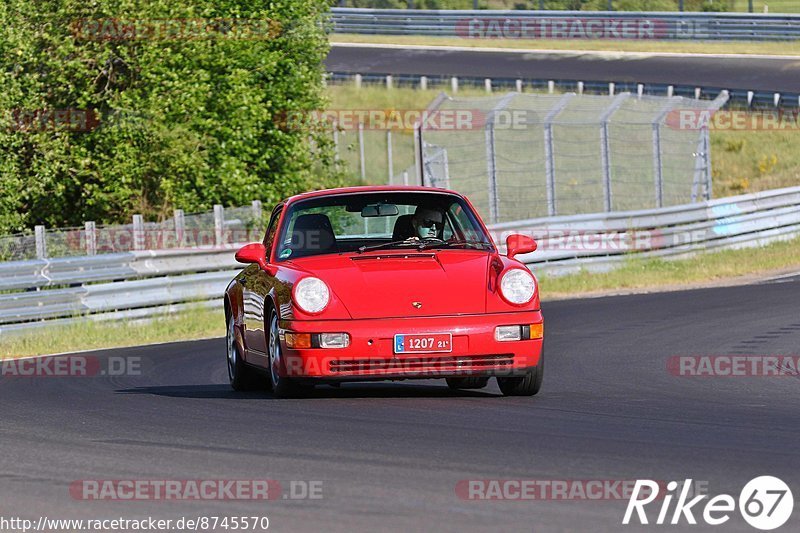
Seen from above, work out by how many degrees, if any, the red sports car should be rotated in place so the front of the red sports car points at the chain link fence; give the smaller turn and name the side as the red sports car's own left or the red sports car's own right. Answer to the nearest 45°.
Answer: approximately 180°

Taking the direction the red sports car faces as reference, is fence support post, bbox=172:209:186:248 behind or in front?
behind

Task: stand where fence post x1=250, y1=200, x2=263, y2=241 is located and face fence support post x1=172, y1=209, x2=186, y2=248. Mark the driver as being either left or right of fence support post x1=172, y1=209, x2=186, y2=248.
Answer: left

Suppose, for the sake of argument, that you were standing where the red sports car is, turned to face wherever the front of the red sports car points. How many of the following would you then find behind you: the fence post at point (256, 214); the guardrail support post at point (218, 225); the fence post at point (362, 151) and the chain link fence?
4

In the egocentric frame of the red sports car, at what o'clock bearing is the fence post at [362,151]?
The fence post is roughly at 6 o'clock from the red sports car.

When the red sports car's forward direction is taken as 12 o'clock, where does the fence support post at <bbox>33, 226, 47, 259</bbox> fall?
The fence support post is roughly at 5 o'clock from the red sports car.

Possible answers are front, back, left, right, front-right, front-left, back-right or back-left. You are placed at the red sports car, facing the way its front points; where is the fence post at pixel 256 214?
back

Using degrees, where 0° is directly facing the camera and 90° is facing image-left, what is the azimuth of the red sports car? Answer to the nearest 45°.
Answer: approximately 0°
